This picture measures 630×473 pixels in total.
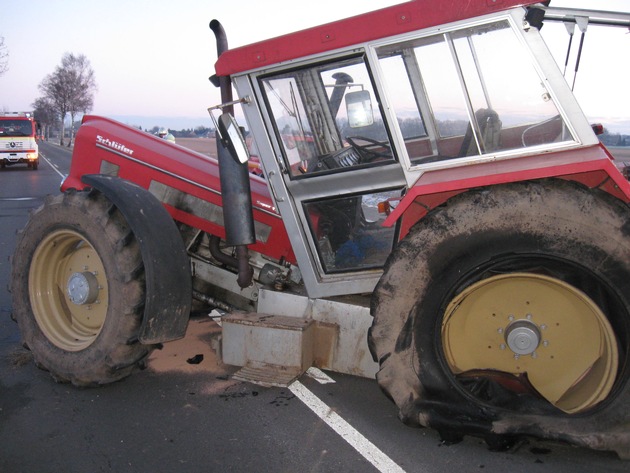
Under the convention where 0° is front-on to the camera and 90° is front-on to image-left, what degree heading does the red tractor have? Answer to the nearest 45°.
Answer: approximately 90°

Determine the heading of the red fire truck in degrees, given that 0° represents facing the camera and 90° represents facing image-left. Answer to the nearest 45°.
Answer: approximately 0°

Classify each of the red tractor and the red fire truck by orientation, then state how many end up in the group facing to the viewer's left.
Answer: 1

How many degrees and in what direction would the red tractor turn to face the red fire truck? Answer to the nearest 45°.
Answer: approximately 45° to its right

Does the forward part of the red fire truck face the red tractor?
yes
